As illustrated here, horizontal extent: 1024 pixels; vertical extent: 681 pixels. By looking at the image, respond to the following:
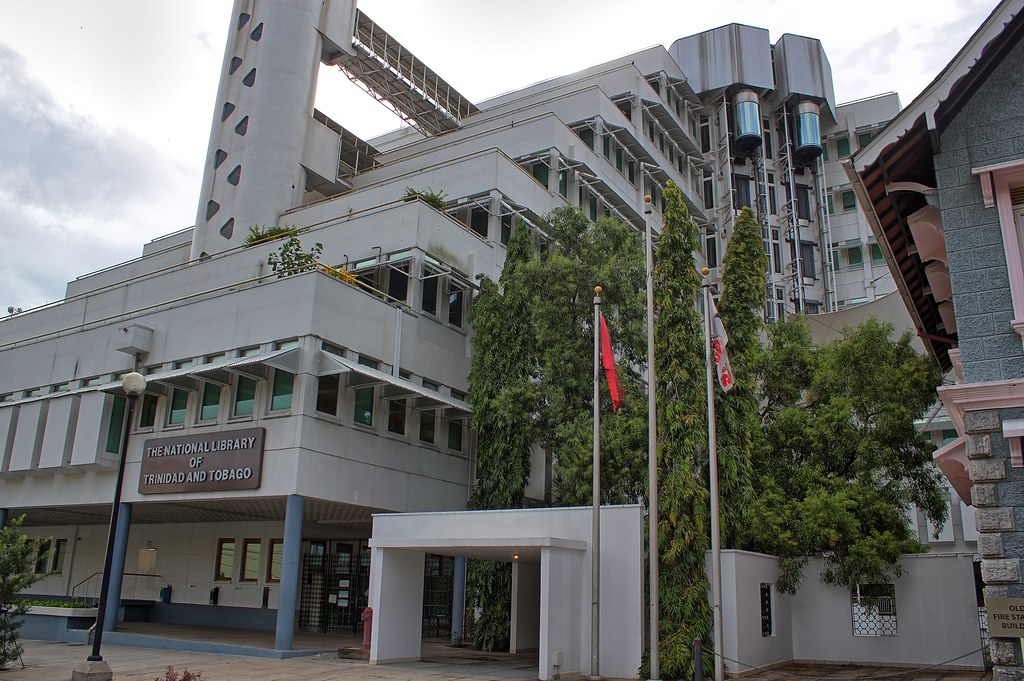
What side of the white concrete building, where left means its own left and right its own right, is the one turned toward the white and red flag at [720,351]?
left

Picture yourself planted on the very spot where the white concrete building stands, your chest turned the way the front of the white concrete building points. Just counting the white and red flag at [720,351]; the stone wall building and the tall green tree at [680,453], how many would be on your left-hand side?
3

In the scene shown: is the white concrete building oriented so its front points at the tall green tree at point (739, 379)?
no

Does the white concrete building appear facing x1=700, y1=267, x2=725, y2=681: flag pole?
no

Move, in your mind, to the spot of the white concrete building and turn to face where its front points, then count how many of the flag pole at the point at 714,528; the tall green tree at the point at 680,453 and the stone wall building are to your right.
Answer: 0

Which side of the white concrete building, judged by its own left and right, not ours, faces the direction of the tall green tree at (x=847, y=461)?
left

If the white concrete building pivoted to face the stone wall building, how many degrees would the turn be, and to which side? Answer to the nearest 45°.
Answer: approximately 90° to its left

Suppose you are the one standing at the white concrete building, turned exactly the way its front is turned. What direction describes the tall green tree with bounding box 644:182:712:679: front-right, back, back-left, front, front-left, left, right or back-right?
left

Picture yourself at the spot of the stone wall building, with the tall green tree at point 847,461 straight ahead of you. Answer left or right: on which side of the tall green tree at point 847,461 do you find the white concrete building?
left

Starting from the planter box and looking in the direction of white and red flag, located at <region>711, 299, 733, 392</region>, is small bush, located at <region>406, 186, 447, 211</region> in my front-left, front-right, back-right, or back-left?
front-left

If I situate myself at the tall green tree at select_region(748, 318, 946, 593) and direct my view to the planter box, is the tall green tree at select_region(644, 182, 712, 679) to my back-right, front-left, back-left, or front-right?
front-left

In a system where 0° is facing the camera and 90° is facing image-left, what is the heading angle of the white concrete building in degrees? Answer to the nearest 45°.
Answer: approximately 45°

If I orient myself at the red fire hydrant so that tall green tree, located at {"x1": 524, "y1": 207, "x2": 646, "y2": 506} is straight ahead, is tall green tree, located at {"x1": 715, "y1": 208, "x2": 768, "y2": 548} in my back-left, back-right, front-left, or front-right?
front-right
